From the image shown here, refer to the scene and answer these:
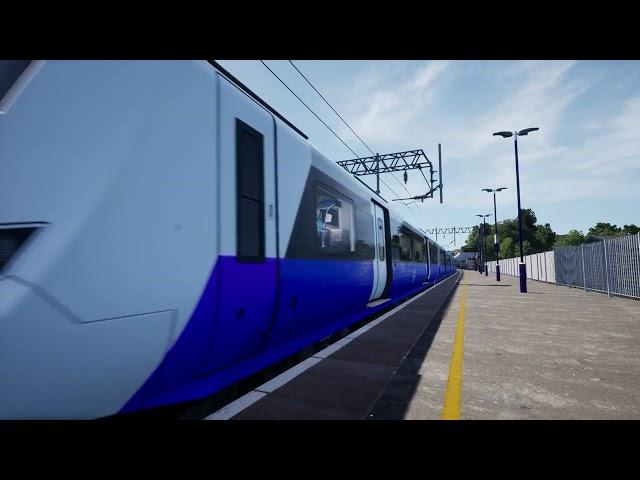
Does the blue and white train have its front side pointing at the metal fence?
no

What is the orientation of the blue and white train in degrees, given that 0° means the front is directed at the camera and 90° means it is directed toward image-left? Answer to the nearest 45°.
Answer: approximately 45°
